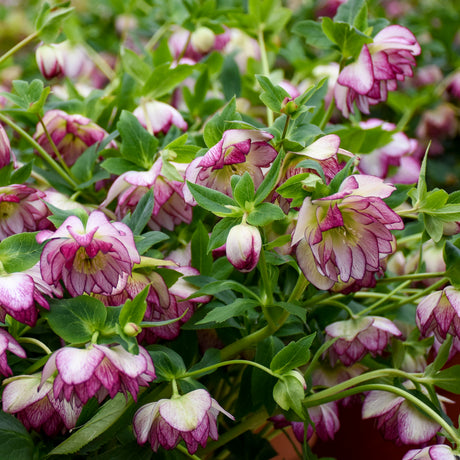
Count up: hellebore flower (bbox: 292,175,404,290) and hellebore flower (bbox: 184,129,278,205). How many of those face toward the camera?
2

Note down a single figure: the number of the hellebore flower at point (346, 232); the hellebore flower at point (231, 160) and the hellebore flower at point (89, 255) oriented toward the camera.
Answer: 3

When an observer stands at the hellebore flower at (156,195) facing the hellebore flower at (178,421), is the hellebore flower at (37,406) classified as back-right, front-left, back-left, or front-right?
front-right

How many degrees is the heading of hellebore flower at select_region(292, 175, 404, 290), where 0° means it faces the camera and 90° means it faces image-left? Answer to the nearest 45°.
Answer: approximately 0°

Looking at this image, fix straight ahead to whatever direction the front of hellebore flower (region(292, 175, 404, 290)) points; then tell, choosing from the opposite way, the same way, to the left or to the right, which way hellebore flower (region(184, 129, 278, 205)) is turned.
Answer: the same way

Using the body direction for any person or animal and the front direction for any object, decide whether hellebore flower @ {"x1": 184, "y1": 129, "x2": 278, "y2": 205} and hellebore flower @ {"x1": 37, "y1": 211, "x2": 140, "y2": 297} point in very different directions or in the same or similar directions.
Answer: same or similar directions

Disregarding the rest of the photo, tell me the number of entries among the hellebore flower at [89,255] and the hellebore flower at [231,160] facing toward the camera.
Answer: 2

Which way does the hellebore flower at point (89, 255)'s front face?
toward the camera
